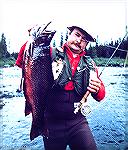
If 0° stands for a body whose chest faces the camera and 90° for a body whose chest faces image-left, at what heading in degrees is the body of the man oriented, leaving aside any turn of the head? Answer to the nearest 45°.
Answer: approximately 0°
